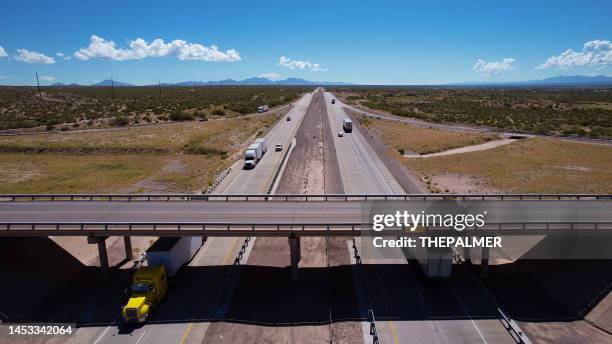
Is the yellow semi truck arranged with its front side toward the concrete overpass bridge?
no

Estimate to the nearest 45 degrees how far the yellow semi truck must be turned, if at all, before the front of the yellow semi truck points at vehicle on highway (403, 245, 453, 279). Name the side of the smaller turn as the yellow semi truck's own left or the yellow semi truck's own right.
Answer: approximately 135° to the yellow semi truck's own left

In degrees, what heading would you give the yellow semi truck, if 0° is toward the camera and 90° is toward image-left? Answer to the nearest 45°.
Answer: approximately 45°
